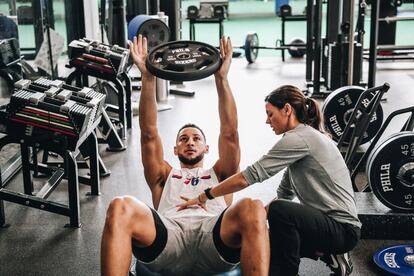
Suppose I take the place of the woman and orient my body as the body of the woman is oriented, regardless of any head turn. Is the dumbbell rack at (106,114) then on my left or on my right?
on my right

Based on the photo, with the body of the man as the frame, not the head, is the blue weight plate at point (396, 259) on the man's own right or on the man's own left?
on the man's own left

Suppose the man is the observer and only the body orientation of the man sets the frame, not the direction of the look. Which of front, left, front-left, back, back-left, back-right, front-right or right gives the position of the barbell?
back

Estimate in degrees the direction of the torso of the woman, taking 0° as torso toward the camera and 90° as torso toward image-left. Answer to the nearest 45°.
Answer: approximately 90°

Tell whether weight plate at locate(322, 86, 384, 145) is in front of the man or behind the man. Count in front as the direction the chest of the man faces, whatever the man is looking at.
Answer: behind

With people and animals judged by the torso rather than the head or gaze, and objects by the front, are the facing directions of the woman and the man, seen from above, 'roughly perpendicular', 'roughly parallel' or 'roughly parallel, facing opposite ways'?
roughly perpendicular

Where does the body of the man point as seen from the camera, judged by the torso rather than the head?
toward the camera

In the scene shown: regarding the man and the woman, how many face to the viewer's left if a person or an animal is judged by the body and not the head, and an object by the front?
1

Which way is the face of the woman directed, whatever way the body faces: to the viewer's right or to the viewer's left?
to the viewer's left

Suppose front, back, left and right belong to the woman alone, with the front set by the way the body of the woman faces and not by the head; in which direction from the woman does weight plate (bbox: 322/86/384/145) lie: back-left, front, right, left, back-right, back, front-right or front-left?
right

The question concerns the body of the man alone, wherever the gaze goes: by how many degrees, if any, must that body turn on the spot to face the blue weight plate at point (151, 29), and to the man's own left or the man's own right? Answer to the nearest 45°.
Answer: approximately 180°
